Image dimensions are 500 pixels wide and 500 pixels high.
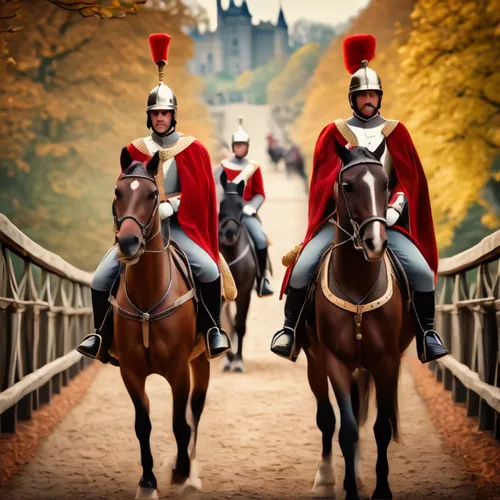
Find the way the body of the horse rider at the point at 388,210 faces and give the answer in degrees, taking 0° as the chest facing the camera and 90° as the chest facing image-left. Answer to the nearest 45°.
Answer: approximately 0°

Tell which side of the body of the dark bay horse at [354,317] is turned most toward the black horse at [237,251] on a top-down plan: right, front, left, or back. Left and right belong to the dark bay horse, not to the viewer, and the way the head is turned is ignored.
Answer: back

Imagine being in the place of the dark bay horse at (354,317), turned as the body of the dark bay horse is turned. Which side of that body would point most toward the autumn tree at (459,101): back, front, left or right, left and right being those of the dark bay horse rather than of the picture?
back

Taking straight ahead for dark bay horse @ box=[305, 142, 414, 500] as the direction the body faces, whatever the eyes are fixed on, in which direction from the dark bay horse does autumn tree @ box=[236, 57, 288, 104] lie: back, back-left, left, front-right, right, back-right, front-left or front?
back

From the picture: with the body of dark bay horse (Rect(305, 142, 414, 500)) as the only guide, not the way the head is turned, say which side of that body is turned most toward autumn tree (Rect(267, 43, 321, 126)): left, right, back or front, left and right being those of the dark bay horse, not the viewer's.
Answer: back

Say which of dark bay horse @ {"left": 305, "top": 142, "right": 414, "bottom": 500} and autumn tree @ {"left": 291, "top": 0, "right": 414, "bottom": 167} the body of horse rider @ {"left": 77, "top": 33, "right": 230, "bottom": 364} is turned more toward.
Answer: the dark bay horse

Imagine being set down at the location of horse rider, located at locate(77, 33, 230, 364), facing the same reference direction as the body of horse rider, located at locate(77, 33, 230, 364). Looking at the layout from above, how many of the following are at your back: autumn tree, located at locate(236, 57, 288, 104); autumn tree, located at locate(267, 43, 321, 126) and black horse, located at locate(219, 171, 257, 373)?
3

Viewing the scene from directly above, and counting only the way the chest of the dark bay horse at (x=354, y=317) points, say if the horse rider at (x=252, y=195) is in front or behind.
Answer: behind
